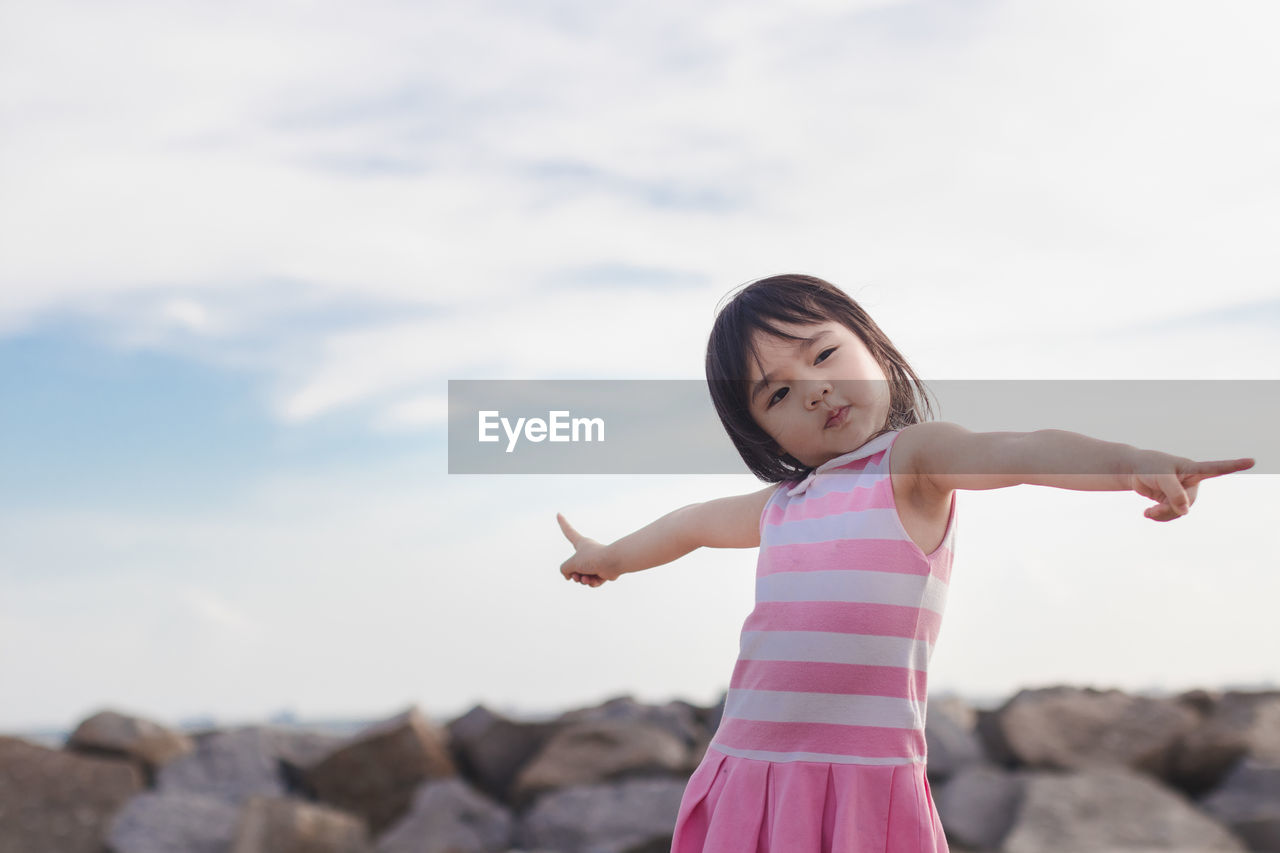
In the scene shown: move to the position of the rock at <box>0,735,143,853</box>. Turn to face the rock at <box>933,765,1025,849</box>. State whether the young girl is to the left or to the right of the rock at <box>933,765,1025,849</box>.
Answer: right

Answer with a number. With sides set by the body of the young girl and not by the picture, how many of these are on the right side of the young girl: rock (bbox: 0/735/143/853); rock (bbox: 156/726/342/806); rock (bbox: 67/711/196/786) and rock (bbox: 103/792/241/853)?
4

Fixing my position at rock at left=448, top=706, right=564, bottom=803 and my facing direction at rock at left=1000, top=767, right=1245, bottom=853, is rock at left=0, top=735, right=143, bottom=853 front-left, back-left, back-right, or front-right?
back-right

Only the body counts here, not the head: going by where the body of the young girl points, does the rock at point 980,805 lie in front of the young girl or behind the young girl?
behind

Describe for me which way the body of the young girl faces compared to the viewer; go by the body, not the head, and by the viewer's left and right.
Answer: facing the viewer and to the left of the viewer

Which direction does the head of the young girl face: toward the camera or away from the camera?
toward the camera

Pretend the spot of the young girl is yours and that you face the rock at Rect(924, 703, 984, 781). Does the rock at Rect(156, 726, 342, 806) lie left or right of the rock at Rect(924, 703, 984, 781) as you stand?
left

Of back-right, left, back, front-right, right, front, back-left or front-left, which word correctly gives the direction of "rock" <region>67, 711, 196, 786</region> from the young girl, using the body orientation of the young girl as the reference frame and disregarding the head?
right
